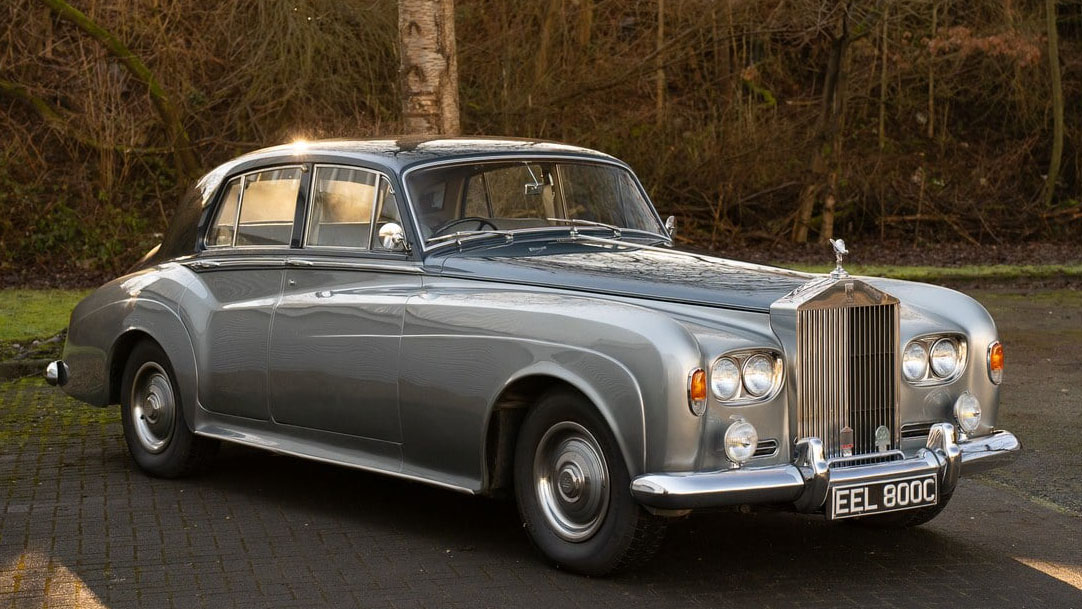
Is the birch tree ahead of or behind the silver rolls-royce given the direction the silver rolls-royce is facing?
behind

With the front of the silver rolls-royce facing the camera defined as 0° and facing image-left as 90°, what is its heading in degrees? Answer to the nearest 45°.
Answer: approximately 315°
